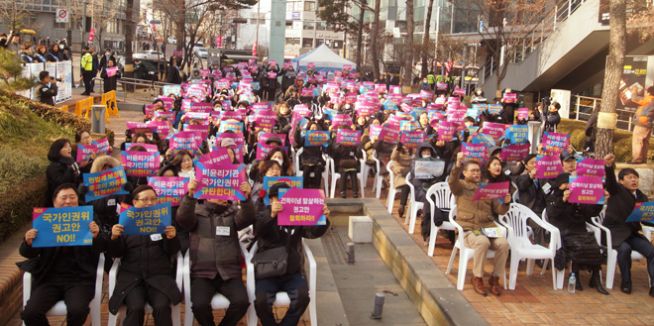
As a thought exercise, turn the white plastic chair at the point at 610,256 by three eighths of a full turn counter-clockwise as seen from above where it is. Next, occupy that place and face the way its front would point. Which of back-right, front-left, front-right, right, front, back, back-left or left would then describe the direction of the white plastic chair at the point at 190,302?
back-left

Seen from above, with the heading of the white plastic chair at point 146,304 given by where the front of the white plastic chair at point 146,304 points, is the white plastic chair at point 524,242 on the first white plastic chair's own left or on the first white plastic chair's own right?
on the first white plastic chair's own left

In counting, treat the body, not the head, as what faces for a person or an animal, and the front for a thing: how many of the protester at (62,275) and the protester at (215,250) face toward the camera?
2

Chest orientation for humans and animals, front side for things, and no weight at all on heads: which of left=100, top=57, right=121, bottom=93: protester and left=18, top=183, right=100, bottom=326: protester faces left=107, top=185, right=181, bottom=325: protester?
left=100, top=57, right=121, bottom=93: protester

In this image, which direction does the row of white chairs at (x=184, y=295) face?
toward the camera

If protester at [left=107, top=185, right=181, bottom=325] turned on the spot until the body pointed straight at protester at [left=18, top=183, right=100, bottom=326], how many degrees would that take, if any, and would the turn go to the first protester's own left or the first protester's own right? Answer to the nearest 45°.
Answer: approximately 90° to the first protester's own right

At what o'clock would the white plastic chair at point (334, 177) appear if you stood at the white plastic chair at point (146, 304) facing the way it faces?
the white plastic chair at point (334, 177) is roughly at 7 o'clock from the white plastic chair at point (146, 304).

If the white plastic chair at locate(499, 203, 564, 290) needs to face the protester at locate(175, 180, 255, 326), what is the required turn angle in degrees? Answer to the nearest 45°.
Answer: approximately 90° to its right

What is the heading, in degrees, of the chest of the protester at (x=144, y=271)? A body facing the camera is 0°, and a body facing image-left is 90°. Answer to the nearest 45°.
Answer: approximately 0°

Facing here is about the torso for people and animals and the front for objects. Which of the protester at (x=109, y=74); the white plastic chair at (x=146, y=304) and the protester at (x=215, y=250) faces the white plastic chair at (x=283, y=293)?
the protester at (x=109, y=74)

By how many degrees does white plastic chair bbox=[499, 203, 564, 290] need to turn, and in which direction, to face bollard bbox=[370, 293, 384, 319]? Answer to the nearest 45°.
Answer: approximately 90° to its right

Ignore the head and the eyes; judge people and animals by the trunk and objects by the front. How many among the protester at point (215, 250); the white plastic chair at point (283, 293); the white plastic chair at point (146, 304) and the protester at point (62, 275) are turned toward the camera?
4

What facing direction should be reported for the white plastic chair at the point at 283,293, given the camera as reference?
facing the viewer

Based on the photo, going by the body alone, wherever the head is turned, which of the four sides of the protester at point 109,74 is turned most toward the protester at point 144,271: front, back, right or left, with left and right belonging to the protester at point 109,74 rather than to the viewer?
front

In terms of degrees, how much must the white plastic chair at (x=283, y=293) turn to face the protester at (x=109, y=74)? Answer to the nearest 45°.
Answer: approximately 180°
